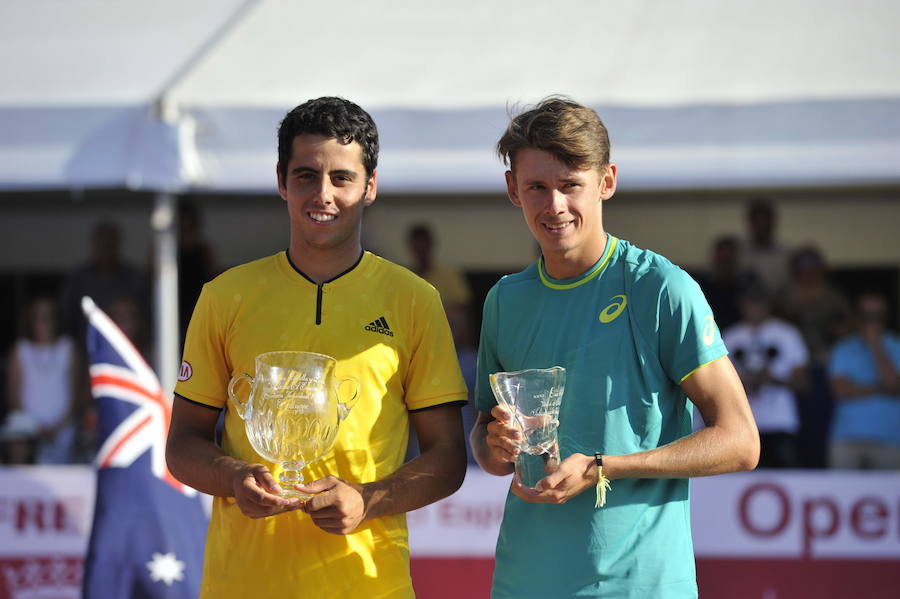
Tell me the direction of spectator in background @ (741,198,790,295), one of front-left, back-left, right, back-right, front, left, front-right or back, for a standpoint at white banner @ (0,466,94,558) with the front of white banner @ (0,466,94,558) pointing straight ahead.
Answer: left

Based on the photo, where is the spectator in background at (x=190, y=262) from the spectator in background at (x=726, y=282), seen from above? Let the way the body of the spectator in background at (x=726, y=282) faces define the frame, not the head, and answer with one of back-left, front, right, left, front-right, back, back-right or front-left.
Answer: right

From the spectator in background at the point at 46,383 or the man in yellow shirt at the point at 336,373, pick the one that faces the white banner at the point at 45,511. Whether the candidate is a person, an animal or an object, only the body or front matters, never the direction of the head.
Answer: the spectator in background

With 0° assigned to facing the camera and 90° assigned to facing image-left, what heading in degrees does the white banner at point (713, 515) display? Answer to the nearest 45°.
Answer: approximately 0°
